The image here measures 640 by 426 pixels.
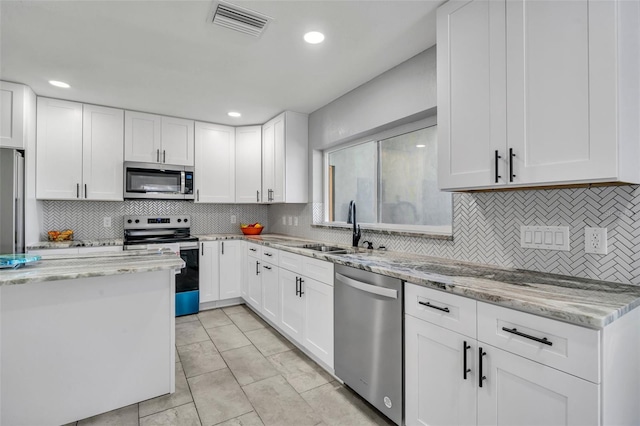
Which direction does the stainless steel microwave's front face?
toward the camera

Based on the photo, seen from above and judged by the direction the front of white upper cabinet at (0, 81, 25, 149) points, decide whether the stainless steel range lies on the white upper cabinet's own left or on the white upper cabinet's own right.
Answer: on the white upper cabinet's own left

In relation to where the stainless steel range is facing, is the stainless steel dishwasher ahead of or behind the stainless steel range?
ahead

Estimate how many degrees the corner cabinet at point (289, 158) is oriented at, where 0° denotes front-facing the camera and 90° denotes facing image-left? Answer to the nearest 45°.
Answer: approximately 45°

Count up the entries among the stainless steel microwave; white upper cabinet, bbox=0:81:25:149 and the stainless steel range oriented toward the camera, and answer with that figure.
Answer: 3

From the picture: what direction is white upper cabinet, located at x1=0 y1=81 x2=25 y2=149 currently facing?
toward the camera

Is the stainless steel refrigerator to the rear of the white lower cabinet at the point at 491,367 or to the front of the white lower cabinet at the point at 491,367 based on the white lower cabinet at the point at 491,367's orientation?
to the front

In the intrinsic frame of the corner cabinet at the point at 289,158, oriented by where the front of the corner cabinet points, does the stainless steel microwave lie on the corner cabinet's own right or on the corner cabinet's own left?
on the corner cabinet's own right

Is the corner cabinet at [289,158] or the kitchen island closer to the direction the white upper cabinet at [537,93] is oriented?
the kitchen island

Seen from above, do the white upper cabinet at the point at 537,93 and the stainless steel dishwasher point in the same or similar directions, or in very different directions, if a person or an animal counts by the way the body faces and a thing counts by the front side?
same or similar directions

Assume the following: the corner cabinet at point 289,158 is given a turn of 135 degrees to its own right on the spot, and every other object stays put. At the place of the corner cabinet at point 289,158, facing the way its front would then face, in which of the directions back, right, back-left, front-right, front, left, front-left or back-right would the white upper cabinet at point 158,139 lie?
left

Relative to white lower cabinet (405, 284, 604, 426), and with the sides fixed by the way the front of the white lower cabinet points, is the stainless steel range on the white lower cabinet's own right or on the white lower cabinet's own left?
on the white lower cabinet's own right

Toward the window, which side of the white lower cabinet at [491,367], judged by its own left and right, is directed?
right
